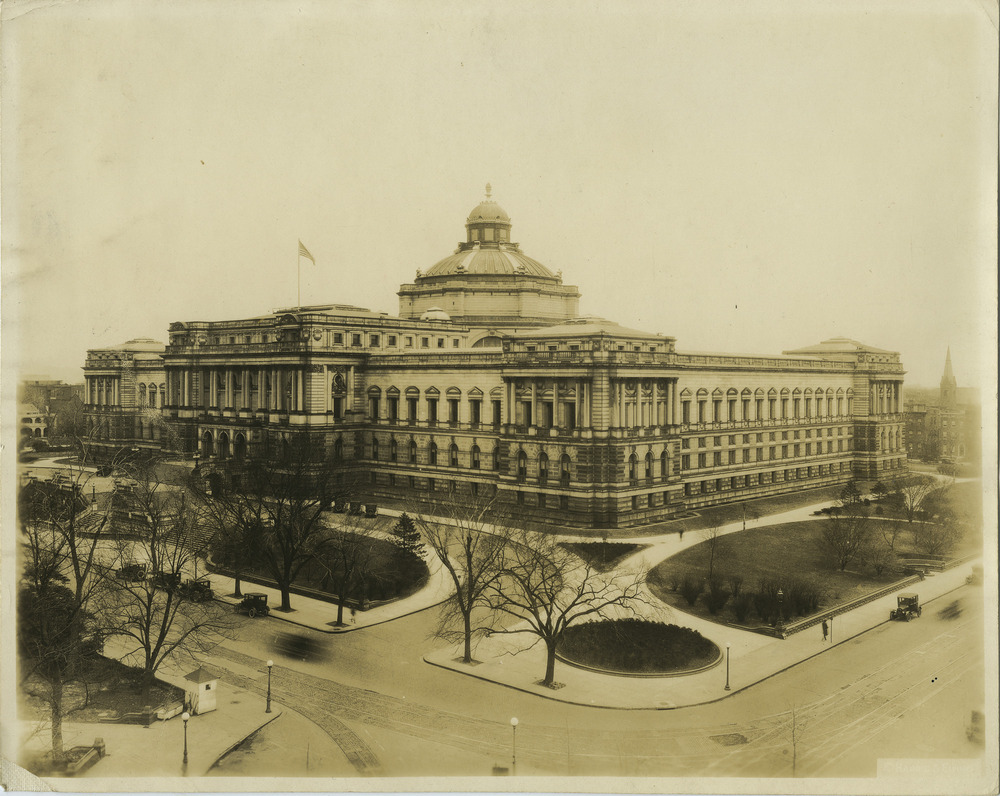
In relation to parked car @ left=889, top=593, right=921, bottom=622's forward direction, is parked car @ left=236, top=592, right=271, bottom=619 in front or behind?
in front

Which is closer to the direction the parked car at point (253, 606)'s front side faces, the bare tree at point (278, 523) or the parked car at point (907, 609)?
the bare tree

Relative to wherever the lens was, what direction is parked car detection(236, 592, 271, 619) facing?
facing away from the viewer and to the left of the viewer

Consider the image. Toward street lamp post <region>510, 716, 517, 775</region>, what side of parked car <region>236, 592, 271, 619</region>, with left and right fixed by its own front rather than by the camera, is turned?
back

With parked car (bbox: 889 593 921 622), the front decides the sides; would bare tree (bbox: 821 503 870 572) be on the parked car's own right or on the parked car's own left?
on the parked car's own right

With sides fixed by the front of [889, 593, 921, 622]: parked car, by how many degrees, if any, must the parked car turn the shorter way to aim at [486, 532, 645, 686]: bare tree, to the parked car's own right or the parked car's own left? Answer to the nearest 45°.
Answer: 0° — it already faces it

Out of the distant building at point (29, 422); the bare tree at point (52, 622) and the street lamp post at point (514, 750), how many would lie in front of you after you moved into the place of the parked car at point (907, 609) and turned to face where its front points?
3

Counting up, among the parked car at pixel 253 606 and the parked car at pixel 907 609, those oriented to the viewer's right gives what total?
0

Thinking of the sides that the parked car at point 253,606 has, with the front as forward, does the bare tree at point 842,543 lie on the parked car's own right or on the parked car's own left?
on the parked car's own right

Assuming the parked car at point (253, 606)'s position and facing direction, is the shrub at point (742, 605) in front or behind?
behind
